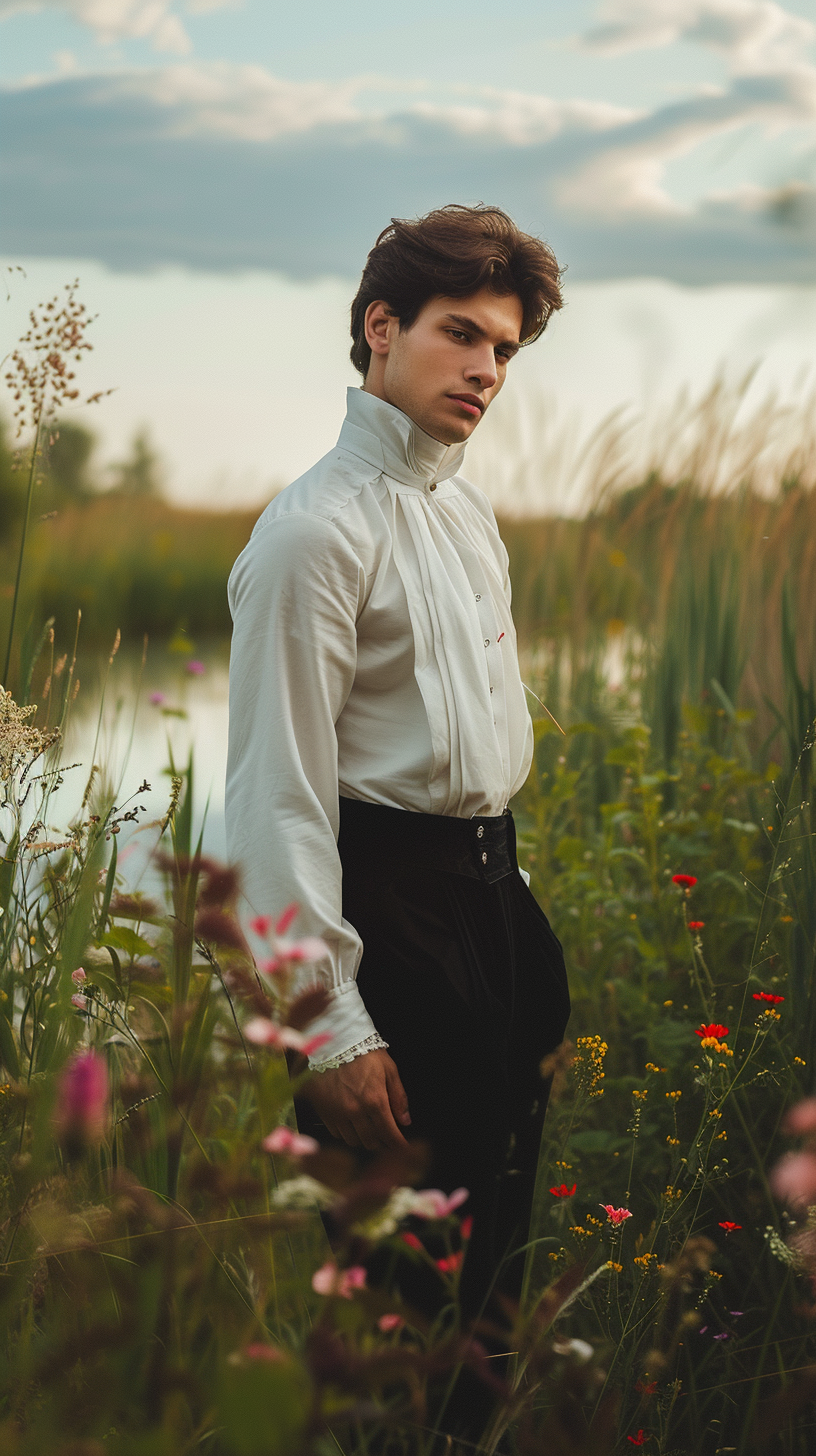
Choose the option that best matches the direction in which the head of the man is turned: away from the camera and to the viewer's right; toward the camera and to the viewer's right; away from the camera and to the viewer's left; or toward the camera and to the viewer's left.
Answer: toward the camera and to the viewer's right

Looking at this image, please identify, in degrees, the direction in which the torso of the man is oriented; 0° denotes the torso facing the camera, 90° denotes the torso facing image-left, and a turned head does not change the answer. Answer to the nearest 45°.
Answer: approximately 315°

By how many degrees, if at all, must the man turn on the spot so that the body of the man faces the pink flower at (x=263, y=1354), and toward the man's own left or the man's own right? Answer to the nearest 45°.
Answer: approximately 45° to the man's own right

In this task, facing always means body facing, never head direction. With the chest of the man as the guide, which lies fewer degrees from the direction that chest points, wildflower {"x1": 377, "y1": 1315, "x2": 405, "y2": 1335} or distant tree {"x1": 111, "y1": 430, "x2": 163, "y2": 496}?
the wildflower

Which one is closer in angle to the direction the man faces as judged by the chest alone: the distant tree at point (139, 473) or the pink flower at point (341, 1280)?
the pink flower

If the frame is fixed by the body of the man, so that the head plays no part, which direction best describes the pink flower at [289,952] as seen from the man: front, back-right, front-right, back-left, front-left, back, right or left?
front-right

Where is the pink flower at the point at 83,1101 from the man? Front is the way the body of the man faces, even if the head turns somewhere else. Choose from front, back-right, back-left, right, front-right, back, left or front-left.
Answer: front-right
